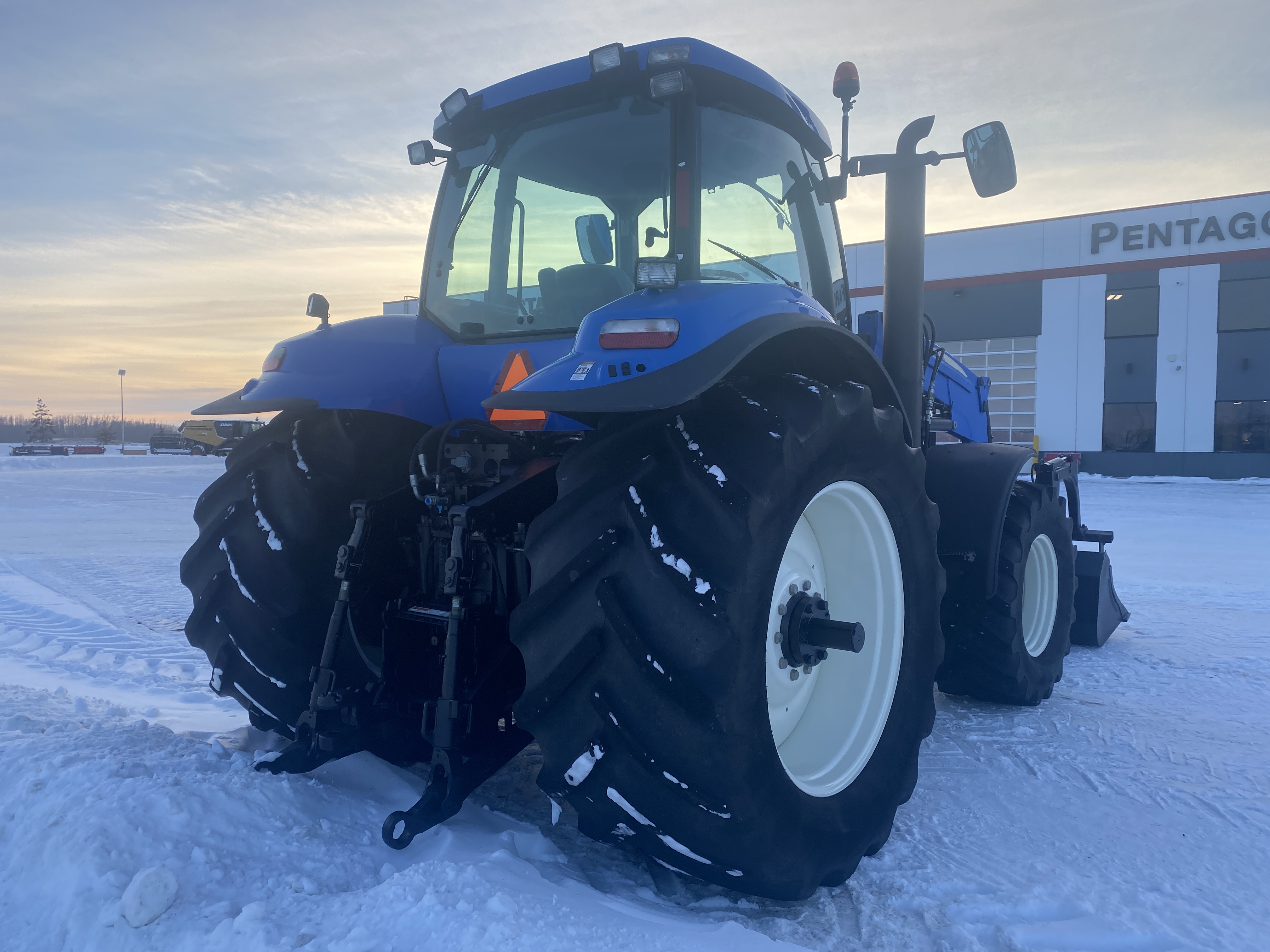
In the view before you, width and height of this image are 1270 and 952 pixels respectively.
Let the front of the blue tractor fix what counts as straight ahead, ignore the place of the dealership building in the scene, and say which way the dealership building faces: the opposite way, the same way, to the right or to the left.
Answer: the opposite way

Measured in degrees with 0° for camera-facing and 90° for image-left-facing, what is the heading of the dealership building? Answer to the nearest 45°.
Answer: approximately 0°

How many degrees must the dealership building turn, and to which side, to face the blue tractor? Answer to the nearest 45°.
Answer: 0° — it already faces it

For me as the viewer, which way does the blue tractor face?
facing away from the viewer and to the right of the viewer

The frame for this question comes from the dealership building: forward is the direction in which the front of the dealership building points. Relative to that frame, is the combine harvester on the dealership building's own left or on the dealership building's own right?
on the dealership building's own right

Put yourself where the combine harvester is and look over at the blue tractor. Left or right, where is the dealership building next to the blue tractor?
left

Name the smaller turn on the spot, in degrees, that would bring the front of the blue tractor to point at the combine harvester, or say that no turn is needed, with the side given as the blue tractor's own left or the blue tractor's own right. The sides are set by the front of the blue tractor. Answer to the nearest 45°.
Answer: approximately 90° to the blue tractor's own left

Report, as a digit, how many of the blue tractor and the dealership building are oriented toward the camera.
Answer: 1

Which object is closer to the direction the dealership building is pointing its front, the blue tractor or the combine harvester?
the blue tractor

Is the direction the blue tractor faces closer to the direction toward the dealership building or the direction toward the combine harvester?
the dealership building
